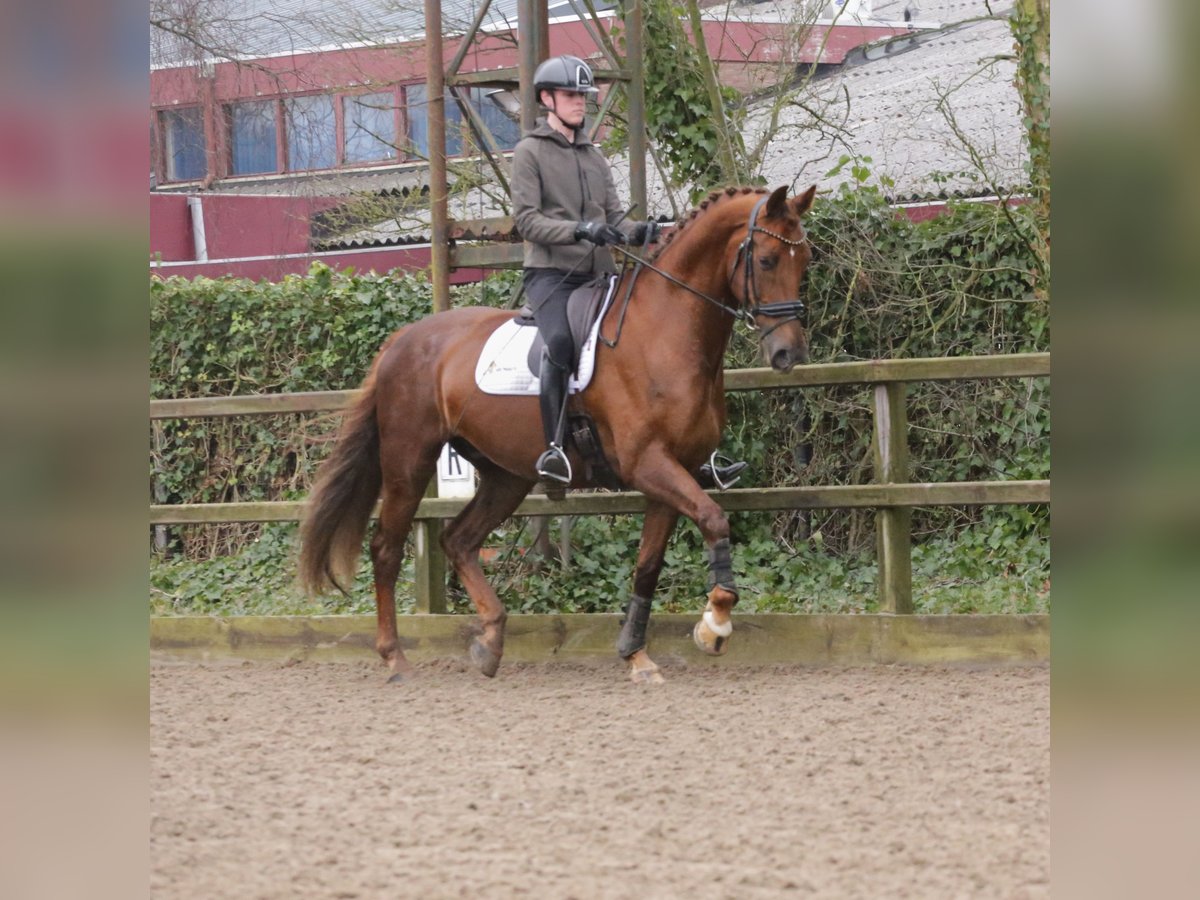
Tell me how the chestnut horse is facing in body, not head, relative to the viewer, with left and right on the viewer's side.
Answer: facing the viewer and to the right of the viewer

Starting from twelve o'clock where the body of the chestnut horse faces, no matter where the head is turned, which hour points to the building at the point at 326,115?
The building is roughly at 7 o'clock from the chestnut horse.

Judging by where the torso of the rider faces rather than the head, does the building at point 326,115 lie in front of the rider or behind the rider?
behind

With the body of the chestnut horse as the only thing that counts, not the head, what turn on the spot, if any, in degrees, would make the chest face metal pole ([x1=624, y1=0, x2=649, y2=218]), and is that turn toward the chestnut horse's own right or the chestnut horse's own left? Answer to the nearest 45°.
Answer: approximately 135° to the chestnut horse's own left
